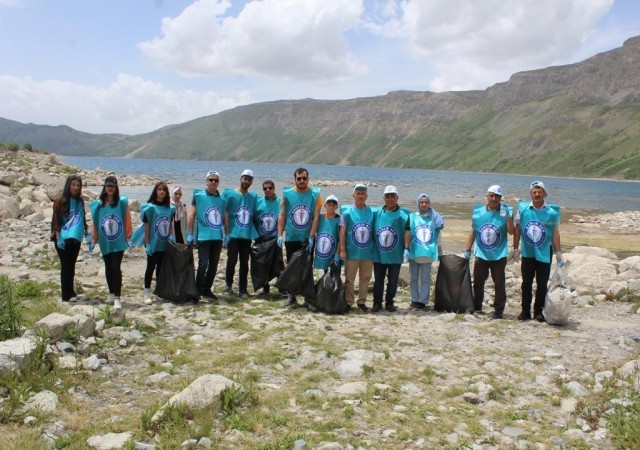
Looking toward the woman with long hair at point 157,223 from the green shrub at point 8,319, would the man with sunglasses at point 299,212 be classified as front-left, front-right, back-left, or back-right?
front-right

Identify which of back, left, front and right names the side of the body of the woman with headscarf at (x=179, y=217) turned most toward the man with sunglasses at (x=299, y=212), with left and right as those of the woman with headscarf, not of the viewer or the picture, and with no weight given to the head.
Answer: left

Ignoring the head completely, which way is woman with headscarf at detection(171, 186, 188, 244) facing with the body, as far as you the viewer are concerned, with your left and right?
facing the viewer

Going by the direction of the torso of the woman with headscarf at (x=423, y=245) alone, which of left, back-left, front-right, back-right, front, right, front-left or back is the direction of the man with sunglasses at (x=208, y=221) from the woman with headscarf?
right

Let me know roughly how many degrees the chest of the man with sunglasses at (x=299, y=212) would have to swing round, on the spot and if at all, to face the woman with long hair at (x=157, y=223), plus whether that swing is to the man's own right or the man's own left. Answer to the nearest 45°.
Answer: approximately 90° to the man's own right

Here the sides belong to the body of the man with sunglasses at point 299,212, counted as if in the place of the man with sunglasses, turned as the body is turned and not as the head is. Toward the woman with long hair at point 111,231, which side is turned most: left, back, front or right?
right

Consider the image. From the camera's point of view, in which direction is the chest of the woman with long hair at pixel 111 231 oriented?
toward the camera

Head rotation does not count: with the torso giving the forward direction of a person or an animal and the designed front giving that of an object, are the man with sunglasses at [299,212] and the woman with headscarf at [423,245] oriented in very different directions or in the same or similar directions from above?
same or similar directions

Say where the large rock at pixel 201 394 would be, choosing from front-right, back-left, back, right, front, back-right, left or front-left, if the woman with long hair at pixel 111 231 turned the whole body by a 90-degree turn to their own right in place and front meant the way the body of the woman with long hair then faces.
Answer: left

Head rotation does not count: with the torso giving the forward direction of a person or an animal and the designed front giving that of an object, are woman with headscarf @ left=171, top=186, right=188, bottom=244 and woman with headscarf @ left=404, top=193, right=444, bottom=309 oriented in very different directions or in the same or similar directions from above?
same or similar directions

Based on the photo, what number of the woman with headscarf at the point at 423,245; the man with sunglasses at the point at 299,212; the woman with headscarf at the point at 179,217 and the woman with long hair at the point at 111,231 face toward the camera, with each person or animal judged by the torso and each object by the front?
4

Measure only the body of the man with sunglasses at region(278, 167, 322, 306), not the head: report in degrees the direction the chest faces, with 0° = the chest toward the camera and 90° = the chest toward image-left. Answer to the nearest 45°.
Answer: approximately 0°

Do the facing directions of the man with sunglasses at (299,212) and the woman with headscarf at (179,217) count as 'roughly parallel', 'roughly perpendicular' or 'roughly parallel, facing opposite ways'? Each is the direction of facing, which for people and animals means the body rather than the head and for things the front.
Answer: roughly parallel
